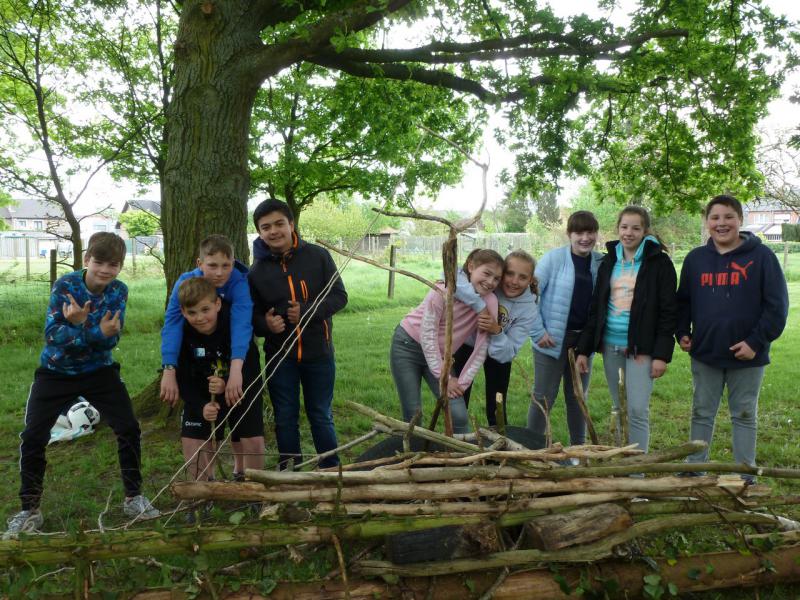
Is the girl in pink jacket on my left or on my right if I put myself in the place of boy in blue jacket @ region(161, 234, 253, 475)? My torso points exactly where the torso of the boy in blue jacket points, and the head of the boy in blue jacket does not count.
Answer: on my left

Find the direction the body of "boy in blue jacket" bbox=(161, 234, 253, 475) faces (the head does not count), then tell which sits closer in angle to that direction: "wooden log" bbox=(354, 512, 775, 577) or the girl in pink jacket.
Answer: the wooden log

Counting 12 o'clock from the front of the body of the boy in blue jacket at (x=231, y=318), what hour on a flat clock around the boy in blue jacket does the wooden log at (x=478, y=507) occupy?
The wooden log is roughly at 11 o'clock from the boy in blue jacket.

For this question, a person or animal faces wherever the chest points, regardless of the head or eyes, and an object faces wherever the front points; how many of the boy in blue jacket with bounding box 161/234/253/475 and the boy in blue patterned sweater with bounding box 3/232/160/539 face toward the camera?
2

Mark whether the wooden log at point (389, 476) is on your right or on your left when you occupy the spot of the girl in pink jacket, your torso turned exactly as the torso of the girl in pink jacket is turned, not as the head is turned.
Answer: on your right

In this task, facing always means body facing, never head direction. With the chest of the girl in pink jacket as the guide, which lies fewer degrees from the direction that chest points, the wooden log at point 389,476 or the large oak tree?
the wooden log

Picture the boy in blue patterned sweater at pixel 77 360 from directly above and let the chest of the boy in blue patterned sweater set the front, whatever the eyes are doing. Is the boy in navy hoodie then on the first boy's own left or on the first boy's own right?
on the first boy's own left
